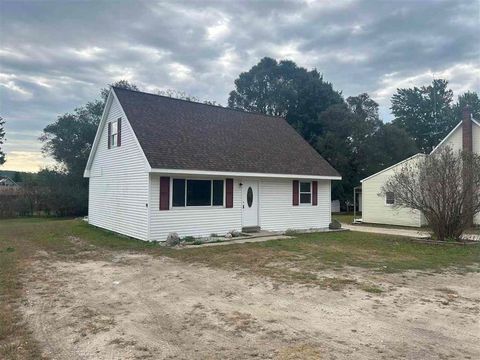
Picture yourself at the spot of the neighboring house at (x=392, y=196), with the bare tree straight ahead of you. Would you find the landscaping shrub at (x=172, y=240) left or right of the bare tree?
right

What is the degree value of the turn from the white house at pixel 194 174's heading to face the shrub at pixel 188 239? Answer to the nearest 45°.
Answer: approximately 45° to its right

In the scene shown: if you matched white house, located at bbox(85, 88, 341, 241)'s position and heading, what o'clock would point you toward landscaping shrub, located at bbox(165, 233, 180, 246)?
The landscaping shrub is roughly at 2 o'clock from the white house.

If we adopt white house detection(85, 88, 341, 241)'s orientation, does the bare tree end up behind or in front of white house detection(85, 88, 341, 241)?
in front

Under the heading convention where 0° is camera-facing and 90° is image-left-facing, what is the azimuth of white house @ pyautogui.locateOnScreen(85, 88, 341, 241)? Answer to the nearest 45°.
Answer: approximately 315°
